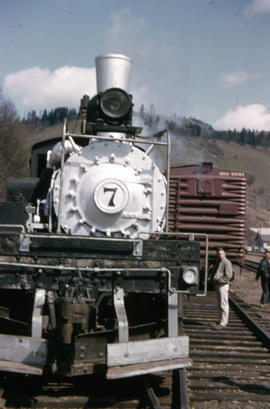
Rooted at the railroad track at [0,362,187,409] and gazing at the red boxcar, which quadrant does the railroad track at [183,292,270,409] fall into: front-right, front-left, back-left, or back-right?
front-right

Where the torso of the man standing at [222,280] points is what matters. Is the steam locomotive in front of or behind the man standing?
in front

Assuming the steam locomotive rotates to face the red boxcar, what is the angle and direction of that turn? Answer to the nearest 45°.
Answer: approximately 180°

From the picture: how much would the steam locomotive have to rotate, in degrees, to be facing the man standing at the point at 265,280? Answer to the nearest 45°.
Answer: approximately 135° to its left

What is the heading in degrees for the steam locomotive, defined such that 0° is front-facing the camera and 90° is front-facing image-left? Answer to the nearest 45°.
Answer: approximately 0°

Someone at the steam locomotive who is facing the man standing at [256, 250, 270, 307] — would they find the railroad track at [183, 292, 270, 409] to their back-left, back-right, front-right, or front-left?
front-right

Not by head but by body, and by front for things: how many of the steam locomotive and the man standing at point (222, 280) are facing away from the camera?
0

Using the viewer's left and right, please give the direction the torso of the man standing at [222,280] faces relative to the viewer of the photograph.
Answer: facing the viewer and to the left of the viewer

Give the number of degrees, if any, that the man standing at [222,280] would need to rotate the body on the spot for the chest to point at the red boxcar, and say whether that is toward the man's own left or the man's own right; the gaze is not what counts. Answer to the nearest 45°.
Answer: approximately 135° to the man's own right
